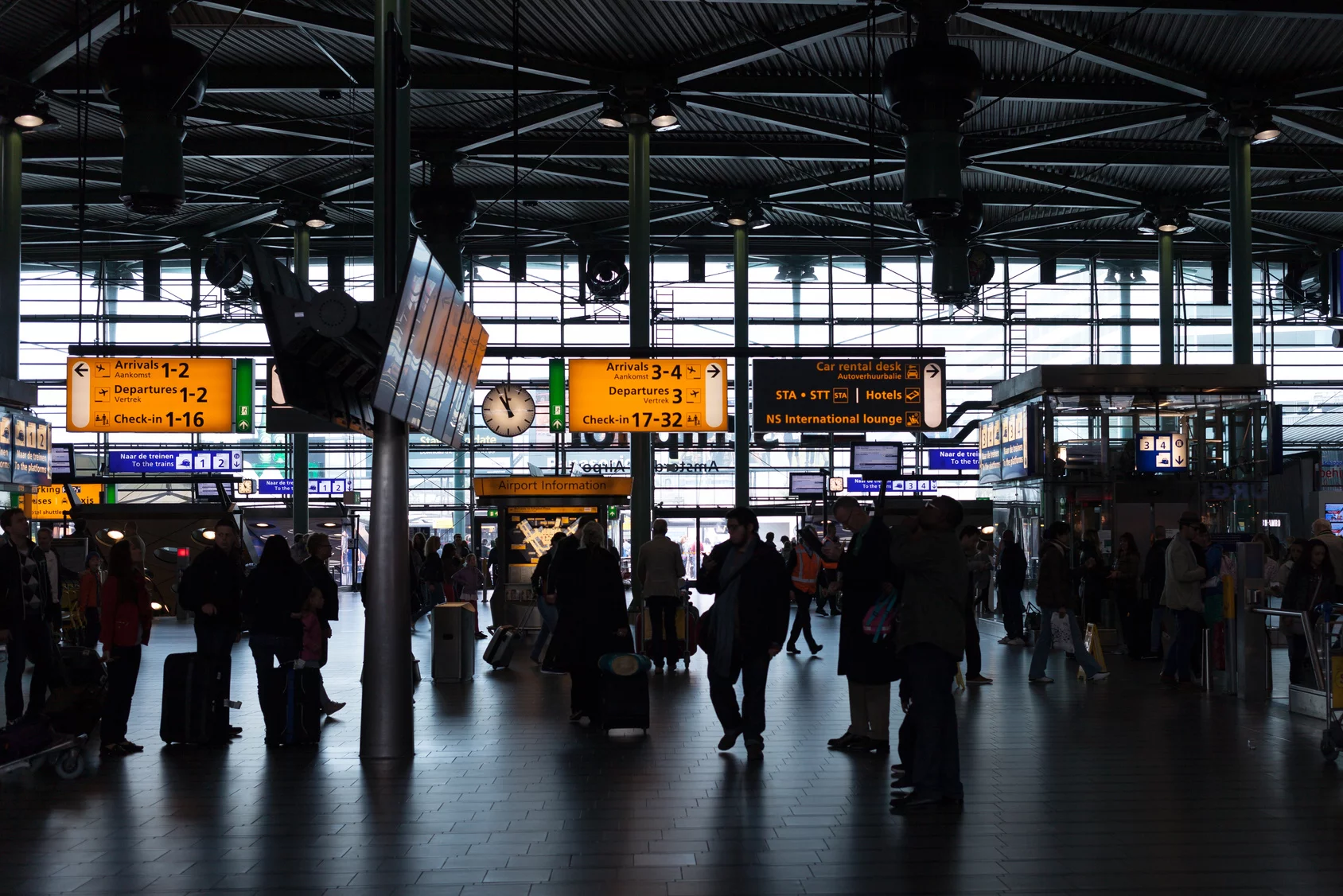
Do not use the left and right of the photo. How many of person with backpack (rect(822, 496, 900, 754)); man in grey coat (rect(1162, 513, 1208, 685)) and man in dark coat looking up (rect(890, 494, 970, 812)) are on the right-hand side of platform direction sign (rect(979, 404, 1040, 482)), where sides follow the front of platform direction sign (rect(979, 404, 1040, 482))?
0

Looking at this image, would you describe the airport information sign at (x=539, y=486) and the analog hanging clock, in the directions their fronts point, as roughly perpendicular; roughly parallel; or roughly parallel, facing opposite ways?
roughly parallel

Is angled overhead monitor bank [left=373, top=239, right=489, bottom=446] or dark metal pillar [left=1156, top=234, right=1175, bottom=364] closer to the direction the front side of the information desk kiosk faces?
the angled overhead monitor bank

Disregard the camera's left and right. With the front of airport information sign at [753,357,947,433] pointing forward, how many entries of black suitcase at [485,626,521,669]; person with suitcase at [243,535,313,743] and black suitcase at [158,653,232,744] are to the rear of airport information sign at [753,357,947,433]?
0

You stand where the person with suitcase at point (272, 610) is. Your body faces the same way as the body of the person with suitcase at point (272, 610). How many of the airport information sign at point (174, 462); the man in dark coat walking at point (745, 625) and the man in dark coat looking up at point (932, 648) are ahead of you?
1

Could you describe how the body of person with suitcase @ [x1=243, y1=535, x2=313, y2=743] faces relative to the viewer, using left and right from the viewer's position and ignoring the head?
facing away from the viewer

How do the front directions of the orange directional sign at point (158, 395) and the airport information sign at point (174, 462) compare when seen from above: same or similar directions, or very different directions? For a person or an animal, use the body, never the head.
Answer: same or similar directions

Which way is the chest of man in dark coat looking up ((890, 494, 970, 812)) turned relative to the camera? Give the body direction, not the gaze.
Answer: to the viewer's left

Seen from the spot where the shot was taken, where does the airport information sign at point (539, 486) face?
facing the viewer

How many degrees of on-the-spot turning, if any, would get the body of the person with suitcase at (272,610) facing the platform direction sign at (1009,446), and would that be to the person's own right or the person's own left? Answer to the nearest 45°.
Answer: approximately 45° to the person's own right

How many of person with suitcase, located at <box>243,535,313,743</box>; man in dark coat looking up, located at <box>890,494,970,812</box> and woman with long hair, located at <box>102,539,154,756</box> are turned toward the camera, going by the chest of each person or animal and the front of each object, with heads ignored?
0

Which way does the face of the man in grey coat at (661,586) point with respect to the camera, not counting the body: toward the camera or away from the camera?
away from the camera

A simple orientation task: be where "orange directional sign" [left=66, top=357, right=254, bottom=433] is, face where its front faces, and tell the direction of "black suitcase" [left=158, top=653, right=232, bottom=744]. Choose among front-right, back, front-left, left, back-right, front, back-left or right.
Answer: front

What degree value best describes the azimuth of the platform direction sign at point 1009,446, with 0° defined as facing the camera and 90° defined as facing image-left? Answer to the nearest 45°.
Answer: approximately 45°

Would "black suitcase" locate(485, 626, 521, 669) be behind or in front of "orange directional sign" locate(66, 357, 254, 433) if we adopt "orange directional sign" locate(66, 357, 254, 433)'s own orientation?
in front
